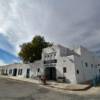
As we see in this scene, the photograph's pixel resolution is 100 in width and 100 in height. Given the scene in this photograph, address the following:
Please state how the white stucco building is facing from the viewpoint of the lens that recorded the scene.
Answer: facing the viewer and to the left of the viewer

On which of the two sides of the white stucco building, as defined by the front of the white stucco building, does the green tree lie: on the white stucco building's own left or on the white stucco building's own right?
on the white stucco building's own right
